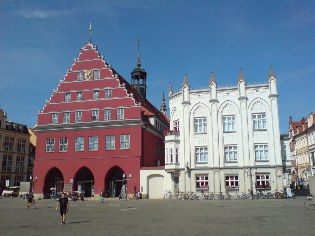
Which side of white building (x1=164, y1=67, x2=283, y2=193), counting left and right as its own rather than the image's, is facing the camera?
front
